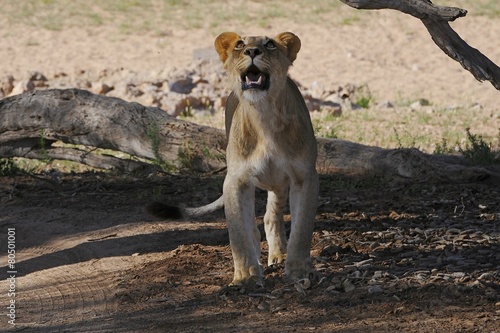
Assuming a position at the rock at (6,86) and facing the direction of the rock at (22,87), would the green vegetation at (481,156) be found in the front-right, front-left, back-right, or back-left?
front-right

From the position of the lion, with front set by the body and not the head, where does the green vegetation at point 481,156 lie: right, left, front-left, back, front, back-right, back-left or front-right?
back-left

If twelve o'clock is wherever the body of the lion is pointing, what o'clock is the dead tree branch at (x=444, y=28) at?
The dead tree branch is roughly at 9 o'clock from the lion.

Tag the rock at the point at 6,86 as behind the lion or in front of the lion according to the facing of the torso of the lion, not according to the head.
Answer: behind

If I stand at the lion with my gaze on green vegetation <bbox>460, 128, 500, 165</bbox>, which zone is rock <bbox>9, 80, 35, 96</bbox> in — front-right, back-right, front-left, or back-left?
front-left

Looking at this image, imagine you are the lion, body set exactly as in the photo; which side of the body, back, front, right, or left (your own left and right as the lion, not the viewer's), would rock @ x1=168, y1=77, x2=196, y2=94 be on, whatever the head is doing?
back

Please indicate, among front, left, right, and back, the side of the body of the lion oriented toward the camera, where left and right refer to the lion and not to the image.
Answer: front
